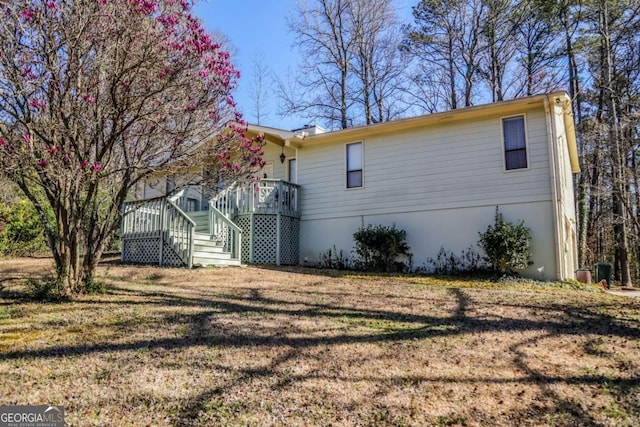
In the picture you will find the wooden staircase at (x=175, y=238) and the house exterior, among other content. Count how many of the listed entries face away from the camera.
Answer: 0

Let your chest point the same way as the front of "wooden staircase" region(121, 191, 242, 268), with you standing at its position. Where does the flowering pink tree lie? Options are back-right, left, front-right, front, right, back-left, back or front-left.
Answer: front-right

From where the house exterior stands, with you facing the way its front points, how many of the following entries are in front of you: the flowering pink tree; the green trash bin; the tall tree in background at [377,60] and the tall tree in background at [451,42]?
1

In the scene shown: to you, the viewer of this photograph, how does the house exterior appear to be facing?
facing the viewer and to the left of the viewer

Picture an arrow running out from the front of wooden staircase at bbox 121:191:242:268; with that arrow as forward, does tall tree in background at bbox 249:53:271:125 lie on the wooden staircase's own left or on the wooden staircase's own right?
on the wooden staircase's own left

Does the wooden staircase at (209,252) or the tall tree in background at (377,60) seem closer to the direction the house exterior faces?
the wooden staircase

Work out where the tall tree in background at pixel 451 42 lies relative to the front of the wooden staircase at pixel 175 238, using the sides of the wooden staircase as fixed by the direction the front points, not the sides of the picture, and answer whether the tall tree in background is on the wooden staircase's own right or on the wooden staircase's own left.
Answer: on the wooden staircase's own left

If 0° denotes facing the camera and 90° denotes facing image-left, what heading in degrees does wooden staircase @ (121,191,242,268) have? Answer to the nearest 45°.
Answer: approximately 315°

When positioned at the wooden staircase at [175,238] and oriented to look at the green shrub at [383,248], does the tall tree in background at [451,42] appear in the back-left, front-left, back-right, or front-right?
front-left

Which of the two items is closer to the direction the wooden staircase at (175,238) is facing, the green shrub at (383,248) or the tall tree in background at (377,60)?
the green shrub

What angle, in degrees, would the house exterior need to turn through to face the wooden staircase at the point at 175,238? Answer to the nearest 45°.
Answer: approximately 45° to its right

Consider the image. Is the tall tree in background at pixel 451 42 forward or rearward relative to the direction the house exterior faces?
rearward
